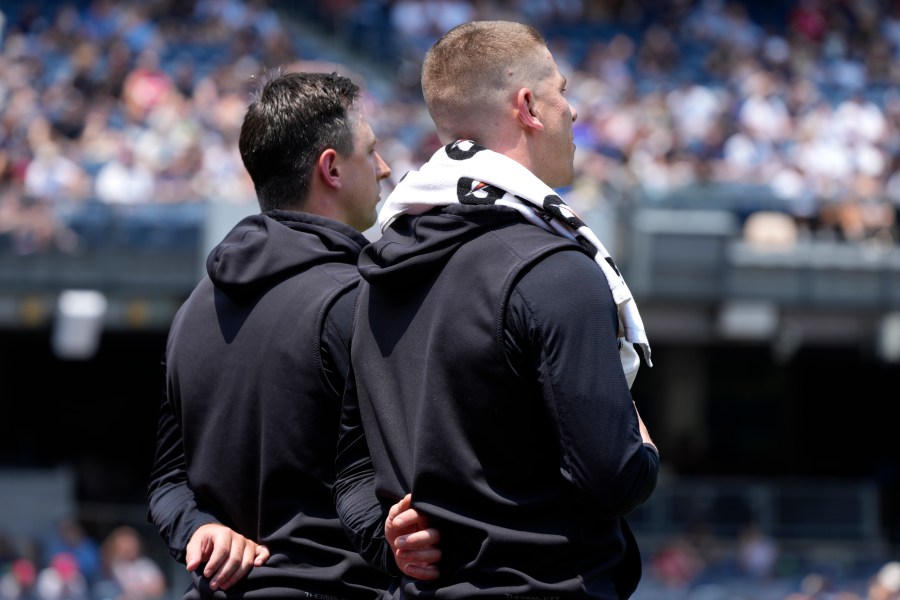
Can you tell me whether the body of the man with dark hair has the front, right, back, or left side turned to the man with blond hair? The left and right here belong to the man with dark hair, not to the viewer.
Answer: right

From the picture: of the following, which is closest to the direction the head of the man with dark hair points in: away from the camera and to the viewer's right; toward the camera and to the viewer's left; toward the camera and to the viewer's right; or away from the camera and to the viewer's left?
away from the camera and to the viewer's right

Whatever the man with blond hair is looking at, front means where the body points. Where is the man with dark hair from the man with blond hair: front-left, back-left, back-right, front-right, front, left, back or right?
left

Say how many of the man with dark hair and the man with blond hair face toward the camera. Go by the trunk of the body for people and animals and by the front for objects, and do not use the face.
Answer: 0

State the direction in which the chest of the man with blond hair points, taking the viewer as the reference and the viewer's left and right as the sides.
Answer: facing away from the viewer and to the right of the viewer

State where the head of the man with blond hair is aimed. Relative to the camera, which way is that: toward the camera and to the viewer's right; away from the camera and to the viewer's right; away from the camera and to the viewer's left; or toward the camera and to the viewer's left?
away from the camera and to the viewer's right

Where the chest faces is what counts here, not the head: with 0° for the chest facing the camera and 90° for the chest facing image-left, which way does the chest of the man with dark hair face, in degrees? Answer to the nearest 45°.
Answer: approximately 225°
